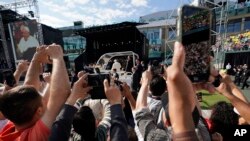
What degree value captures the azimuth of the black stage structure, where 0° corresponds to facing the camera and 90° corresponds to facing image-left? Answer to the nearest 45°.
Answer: approximately 0°
